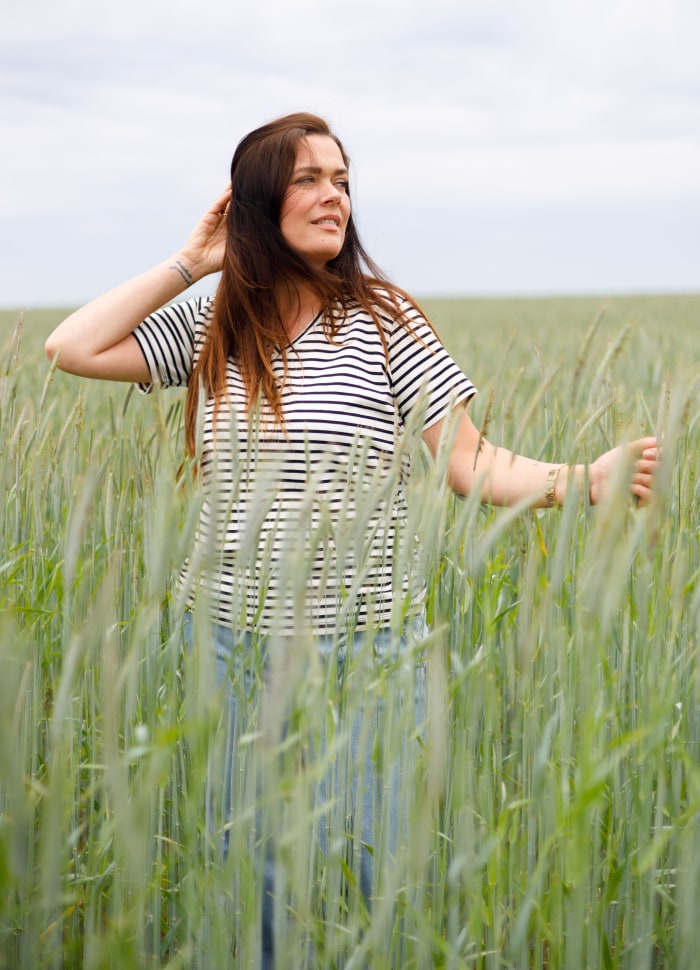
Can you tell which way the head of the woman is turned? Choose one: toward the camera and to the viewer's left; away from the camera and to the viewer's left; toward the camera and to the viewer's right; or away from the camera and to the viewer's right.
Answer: toward the camera and to the viewer's right

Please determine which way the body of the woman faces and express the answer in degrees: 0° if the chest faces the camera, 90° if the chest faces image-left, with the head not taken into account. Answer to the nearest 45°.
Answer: approximately 0°
